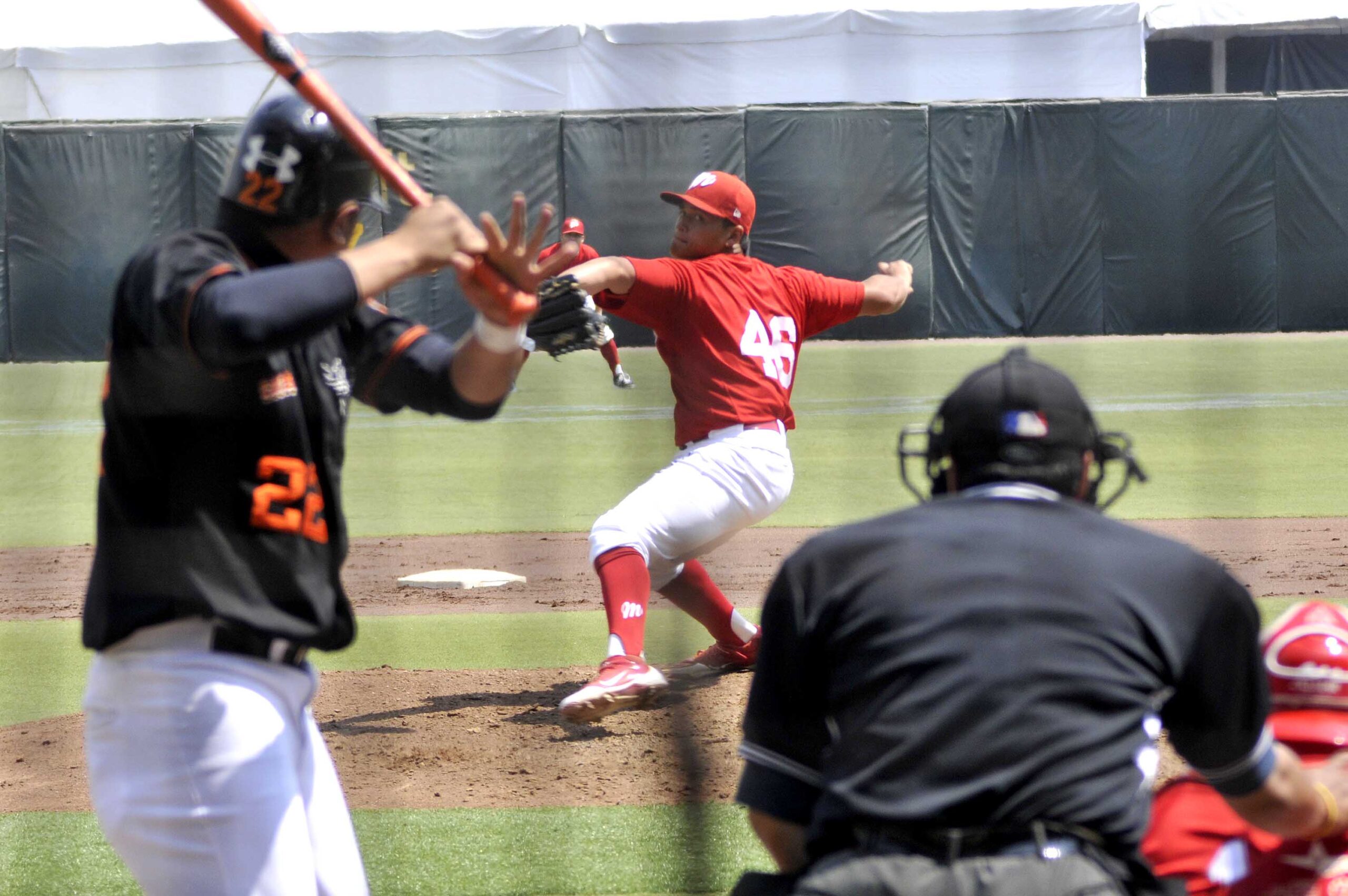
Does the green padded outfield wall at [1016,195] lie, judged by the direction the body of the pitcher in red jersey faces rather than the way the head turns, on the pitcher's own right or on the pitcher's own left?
on the pitcher's own right

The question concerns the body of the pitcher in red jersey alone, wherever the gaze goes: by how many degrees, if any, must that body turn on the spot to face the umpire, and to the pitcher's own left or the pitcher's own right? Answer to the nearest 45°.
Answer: approximately 135° to the pitcher's own left

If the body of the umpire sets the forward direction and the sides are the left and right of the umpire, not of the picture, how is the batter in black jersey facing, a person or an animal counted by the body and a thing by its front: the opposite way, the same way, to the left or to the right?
to the right

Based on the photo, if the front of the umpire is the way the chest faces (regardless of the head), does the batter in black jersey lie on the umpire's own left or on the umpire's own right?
on the umpire's own left

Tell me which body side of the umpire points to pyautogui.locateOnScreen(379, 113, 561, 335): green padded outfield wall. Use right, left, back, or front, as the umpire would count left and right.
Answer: front

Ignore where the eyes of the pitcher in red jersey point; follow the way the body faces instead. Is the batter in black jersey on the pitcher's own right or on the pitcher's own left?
on the pitcher's own left

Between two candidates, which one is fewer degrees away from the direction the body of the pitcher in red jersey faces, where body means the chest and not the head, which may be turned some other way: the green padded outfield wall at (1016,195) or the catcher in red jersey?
the green padded outfield wall

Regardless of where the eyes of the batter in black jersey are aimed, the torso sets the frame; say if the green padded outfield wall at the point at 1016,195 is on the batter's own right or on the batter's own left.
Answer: on the batter's own left

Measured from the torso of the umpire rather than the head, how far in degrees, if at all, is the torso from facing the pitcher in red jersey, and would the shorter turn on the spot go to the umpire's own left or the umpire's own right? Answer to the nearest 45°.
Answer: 0° — they already face them

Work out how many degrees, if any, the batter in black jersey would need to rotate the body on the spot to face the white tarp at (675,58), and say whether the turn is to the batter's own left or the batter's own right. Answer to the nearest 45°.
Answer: approximately 135° to the batter's own left

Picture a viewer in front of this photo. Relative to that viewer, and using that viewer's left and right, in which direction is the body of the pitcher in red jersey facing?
facing away from the viewer and to the left of the viewer

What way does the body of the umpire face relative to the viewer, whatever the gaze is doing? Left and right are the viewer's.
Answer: facing away from the viewer

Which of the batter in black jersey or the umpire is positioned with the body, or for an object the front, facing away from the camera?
the umpire

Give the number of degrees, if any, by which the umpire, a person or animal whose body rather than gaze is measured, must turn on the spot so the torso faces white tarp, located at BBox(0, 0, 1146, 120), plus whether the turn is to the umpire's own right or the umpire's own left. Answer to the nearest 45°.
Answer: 0° — they already face it

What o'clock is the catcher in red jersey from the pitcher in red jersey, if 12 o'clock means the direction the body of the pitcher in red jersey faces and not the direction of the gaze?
The catcher in red jersey is roughly at 7 o'clock from the pitcher in red jersey.

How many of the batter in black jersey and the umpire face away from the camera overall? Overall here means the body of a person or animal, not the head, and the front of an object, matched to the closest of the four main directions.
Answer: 1

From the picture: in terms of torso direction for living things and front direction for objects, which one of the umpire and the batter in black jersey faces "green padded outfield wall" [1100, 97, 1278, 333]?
the umpire
